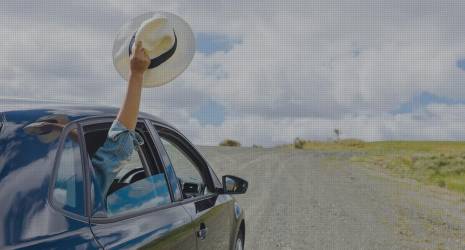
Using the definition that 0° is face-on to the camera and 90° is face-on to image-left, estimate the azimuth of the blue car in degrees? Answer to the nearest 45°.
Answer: approximately 225°
